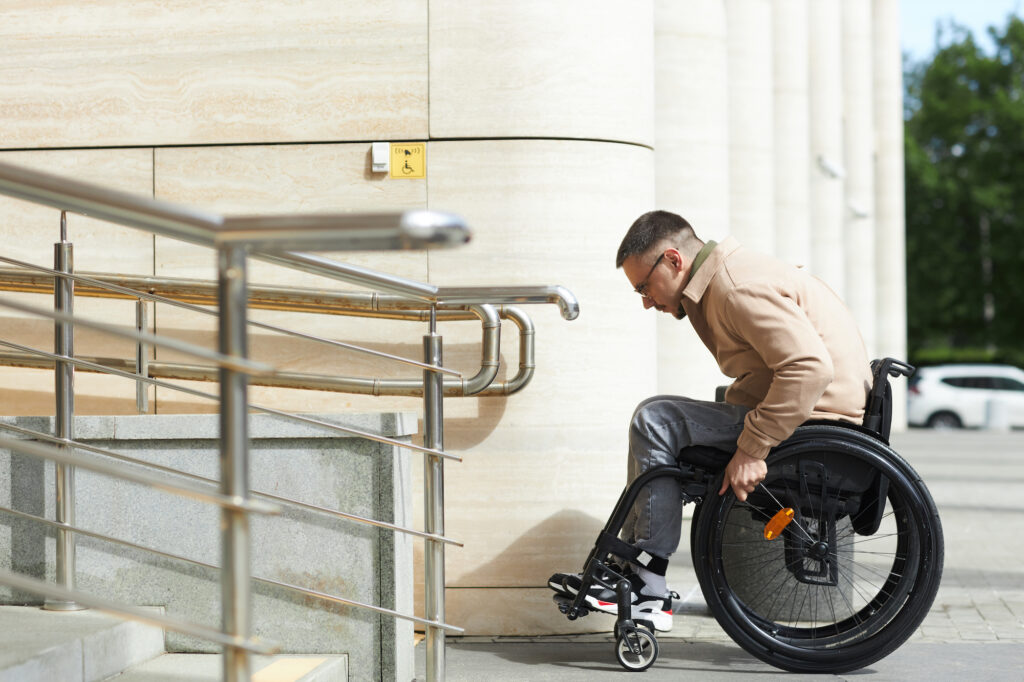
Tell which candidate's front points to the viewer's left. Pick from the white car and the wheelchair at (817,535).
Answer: the wheelchair

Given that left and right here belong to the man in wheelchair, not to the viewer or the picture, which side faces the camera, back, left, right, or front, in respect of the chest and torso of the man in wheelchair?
left

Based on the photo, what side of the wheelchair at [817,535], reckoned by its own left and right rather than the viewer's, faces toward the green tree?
right

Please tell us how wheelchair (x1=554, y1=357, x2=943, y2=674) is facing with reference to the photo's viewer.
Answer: facing to the left of the viewer

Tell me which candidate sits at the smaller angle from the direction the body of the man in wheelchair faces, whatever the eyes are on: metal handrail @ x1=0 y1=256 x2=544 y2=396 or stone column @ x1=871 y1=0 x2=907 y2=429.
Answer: the metal handrail

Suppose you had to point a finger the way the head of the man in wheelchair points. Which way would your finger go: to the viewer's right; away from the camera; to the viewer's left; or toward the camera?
to the viewer's left

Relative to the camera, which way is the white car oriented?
to the viewer's right

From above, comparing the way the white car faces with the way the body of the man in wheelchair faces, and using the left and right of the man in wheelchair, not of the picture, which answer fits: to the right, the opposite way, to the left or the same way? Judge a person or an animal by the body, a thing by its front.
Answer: the opposite way

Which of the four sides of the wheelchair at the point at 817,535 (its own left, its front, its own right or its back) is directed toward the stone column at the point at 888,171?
right

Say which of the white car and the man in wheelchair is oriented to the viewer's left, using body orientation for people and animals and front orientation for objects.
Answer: the man in wheelchair

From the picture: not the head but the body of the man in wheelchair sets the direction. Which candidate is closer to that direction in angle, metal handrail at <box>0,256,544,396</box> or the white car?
the metal handrail

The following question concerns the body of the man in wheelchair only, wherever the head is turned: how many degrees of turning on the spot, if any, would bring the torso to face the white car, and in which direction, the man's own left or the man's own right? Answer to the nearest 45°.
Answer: approximately 90° to the man's own right

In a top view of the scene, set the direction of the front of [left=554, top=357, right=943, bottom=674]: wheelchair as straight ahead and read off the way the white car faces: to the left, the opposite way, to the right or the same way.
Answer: the opposite way
